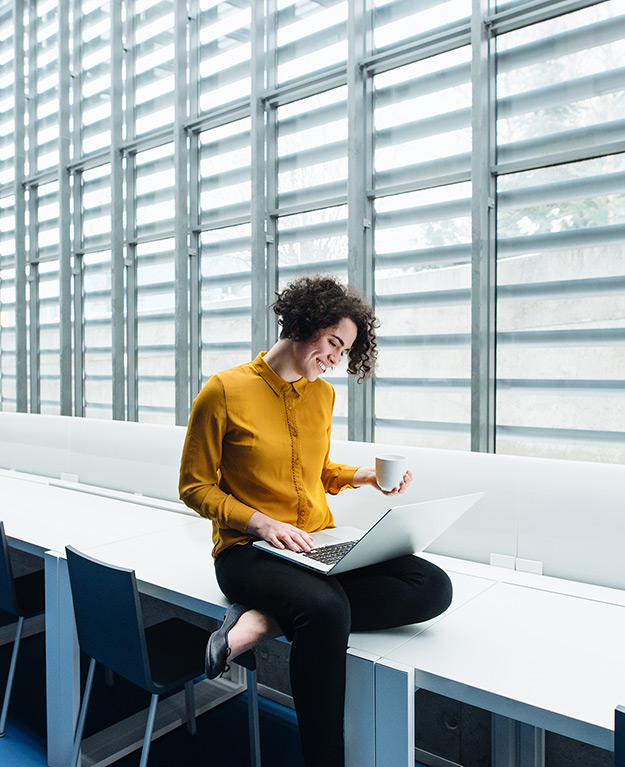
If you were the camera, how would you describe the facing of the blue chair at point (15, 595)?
facing away from the viewer and to the right of the viewer

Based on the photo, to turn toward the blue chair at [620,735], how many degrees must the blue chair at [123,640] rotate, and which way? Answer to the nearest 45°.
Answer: approximately 90° to its right

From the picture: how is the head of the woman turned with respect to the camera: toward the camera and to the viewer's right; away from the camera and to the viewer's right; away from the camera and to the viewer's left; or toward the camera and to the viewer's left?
toward the camera and to the viewer's right

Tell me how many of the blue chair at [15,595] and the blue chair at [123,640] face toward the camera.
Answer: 0

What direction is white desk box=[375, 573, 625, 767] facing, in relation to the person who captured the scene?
facing the viewer and to the left of the viewer

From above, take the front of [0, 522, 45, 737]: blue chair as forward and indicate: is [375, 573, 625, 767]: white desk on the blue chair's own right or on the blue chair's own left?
on the blue chair's own right

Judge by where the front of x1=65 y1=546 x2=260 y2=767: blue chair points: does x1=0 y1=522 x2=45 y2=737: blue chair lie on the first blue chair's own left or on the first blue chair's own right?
on the first blue chair's own left

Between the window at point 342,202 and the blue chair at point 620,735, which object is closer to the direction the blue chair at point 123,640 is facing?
the window

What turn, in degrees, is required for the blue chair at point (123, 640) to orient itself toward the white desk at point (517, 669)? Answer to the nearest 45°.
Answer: approximately 90° to its right

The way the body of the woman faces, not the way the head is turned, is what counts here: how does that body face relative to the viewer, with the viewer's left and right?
facing the viewer and to the right of the viewer

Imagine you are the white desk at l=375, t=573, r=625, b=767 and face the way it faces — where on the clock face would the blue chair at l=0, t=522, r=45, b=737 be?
The blue chair is roughly at 2 o'clock from the white desk.

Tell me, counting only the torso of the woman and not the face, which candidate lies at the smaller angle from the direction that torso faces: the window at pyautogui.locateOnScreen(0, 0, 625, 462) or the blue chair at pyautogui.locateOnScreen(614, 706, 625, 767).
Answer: the blue chair

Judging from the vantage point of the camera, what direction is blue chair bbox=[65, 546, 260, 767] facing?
facing away from the viewer and to the right of the viewer

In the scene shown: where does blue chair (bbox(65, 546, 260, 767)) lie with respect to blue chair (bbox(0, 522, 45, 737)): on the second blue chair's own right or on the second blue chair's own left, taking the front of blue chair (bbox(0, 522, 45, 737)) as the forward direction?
on the second blue chair's own right
